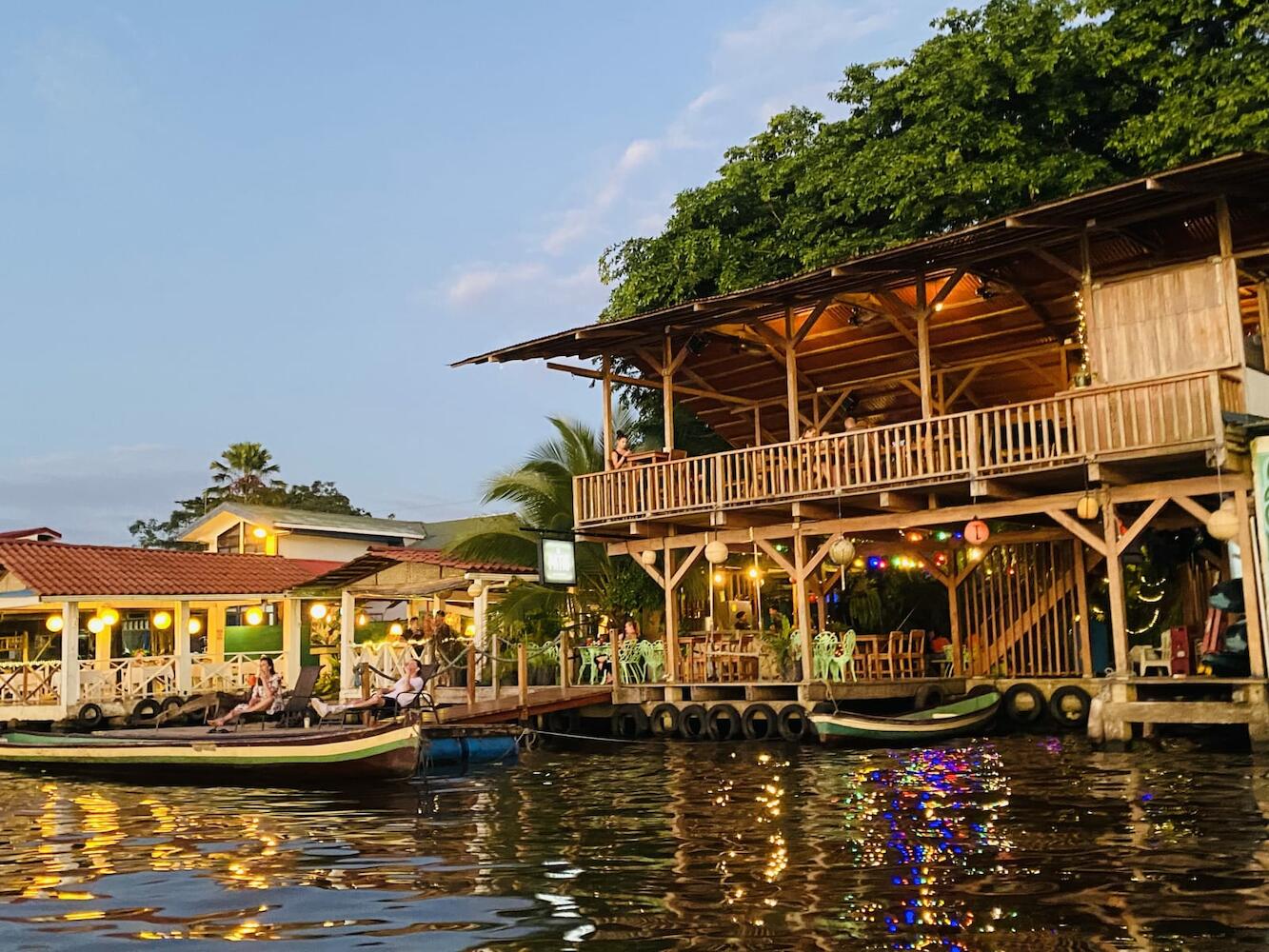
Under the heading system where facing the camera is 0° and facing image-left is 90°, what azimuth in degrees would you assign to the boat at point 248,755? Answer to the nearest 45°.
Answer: approximately 270°

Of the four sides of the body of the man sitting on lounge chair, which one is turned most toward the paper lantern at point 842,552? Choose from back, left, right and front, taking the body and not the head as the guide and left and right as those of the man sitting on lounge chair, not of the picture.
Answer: back

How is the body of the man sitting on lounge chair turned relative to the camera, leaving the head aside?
to the viewer's left

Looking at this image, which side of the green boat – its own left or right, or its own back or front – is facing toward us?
right

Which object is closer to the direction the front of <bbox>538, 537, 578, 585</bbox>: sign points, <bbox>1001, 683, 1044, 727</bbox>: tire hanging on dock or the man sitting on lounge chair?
the man sitting on lounge chair

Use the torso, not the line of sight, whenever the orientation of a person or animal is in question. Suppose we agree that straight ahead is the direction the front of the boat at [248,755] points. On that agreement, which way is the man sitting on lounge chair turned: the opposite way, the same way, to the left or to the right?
the opposite way

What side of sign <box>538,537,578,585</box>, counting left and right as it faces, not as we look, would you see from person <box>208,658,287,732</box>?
right

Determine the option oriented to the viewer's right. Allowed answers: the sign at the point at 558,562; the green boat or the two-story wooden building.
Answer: the green boat

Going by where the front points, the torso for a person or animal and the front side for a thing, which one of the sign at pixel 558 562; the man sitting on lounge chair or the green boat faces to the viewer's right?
the green boat

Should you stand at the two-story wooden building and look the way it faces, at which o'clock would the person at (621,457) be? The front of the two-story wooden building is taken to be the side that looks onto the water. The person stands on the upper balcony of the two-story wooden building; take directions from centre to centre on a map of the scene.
The person is roughly at 2 o'clock from the two-story wooden building.
